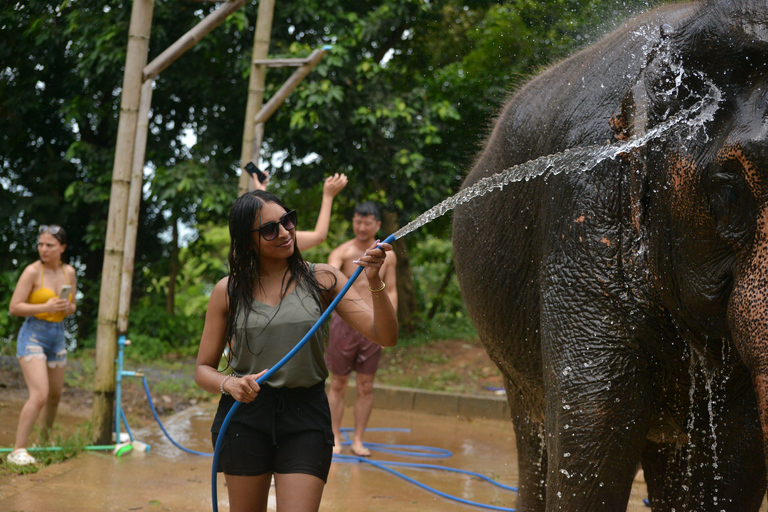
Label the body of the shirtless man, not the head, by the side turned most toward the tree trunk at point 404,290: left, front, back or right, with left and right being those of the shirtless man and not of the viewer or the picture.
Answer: back

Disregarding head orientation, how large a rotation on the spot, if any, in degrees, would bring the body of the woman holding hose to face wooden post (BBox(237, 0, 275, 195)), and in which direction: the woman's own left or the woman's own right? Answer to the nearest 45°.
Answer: approximately 180°

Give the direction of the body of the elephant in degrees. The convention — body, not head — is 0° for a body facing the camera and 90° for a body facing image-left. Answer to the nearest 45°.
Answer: approximately 315°

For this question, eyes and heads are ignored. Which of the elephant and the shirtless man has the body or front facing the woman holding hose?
the shirtless man

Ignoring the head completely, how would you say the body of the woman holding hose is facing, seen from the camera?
toward the camera

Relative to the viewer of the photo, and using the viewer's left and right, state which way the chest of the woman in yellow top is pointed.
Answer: facing the viewer and to the right of the viewer

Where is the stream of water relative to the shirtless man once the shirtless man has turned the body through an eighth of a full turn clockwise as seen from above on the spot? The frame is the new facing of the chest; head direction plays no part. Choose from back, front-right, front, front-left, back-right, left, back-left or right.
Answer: front-left

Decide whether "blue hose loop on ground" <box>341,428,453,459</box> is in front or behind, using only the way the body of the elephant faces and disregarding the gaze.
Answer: behind

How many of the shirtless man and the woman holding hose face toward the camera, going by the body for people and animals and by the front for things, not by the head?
2

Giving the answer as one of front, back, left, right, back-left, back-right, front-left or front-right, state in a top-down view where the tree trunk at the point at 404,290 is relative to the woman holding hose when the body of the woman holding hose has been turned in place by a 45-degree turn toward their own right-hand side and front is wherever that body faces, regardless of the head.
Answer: back-right

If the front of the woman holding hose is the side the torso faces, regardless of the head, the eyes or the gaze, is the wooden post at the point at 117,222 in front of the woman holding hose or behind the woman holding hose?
behind

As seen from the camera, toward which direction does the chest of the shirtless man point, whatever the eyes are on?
toward the camera

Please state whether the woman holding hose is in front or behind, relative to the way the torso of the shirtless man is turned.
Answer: in front
